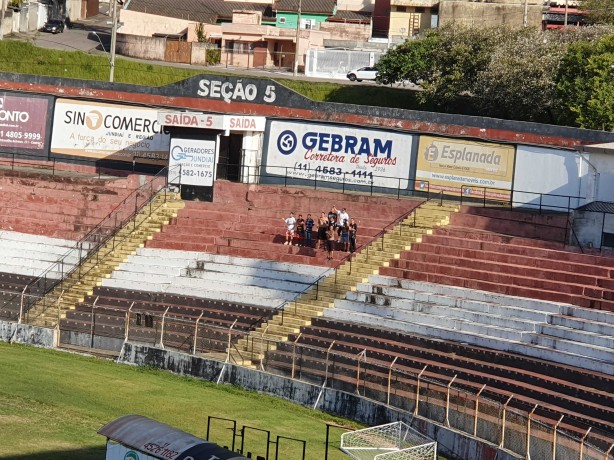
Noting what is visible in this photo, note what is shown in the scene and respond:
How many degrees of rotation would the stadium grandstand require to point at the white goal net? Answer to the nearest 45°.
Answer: approximately 45° to its left

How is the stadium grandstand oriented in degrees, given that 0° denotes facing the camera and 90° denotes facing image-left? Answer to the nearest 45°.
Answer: approximately 45°
